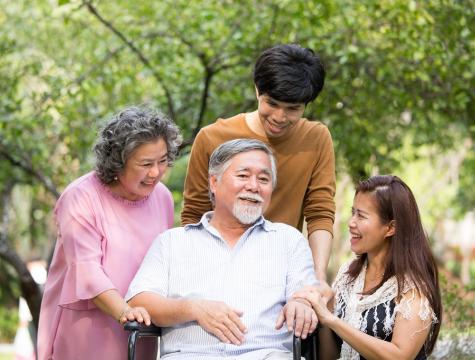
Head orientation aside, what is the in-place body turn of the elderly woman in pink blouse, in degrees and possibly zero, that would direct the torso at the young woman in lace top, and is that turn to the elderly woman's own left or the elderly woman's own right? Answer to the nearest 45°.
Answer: approximately 45° to the elderly woman's own left

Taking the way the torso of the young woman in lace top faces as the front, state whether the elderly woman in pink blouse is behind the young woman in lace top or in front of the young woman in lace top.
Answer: in front

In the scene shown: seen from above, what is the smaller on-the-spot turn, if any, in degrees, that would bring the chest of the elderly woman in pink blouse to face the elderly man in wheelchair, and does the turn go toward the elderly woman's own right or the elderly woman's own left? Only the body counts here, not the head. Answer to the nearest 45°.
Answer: approximately 45° to the elderly woman's own left

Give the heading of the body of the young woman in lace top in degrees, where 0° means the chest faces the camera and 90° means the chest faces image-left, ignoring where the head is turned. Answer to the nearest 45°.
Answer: approximately 45°

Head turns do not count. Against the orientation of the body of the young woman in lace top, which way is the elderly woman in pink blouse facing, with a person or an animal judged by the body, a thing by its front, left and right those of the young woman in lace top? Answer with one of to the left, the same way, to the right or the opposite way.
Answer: to the left

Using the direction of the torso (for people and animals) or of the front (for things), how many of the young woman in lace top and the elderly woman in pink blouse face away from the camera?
0

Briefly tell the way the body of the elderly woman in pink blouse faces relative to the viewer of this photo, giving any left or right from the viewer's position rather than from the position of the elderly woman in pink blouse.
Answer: facing the viewer and to the right of the viewer
